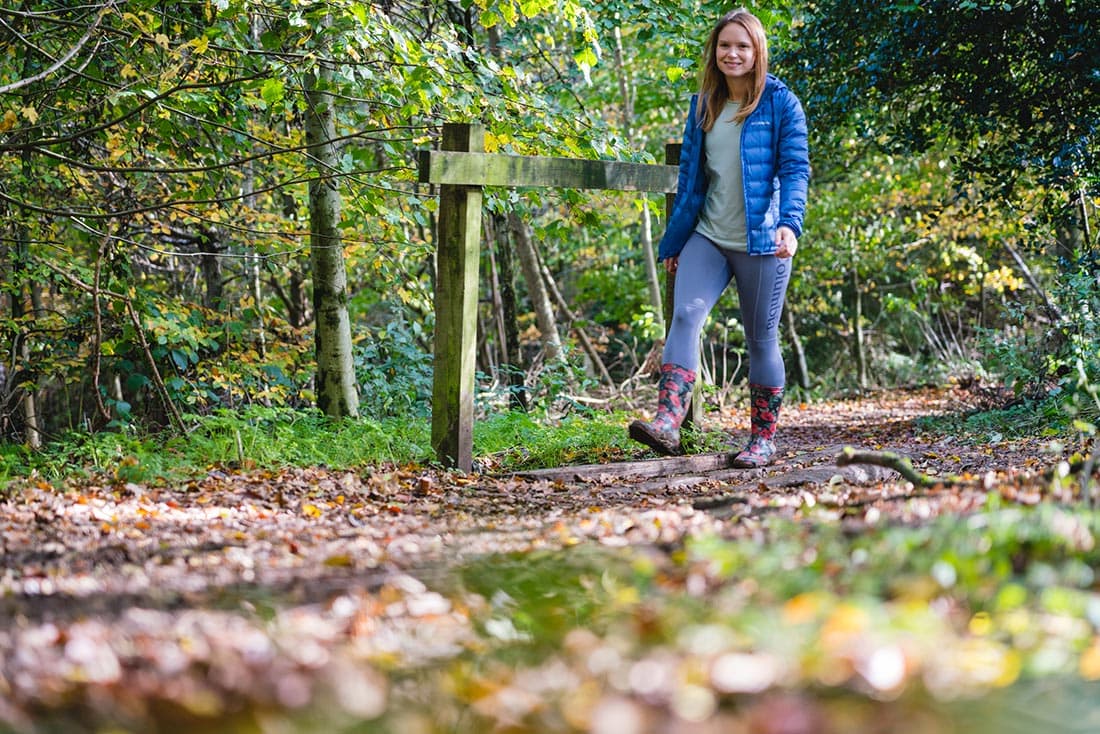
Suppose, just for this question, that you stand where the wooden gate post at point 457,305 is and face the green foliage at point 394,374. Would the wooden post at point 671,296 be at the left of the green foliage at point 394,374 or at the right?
right

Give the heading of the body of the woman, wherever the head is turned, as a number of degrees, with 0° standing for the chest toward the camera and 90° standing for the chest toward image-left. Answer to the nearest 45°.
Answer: approximately 45°

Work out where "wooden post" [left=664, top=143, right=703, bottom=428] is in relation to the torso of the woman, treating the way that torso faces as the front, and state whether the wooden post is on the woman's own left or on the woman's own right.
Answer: on the woman's own right

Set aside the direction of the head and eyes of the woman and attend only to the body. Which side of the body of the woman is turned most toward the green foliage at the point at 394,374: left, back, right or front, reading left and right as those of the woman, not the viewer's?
right

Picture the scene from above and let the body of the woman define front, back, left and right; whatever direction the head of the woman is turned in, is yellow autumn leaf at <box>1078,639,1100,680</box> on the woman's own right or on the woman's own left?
on the woman's own left

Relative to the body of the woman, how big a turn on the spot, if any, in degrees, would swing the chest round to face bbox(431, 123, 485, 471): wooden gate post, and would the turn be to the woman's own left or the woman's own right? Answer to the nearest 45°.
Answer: approximately 45° to the woman's own right
